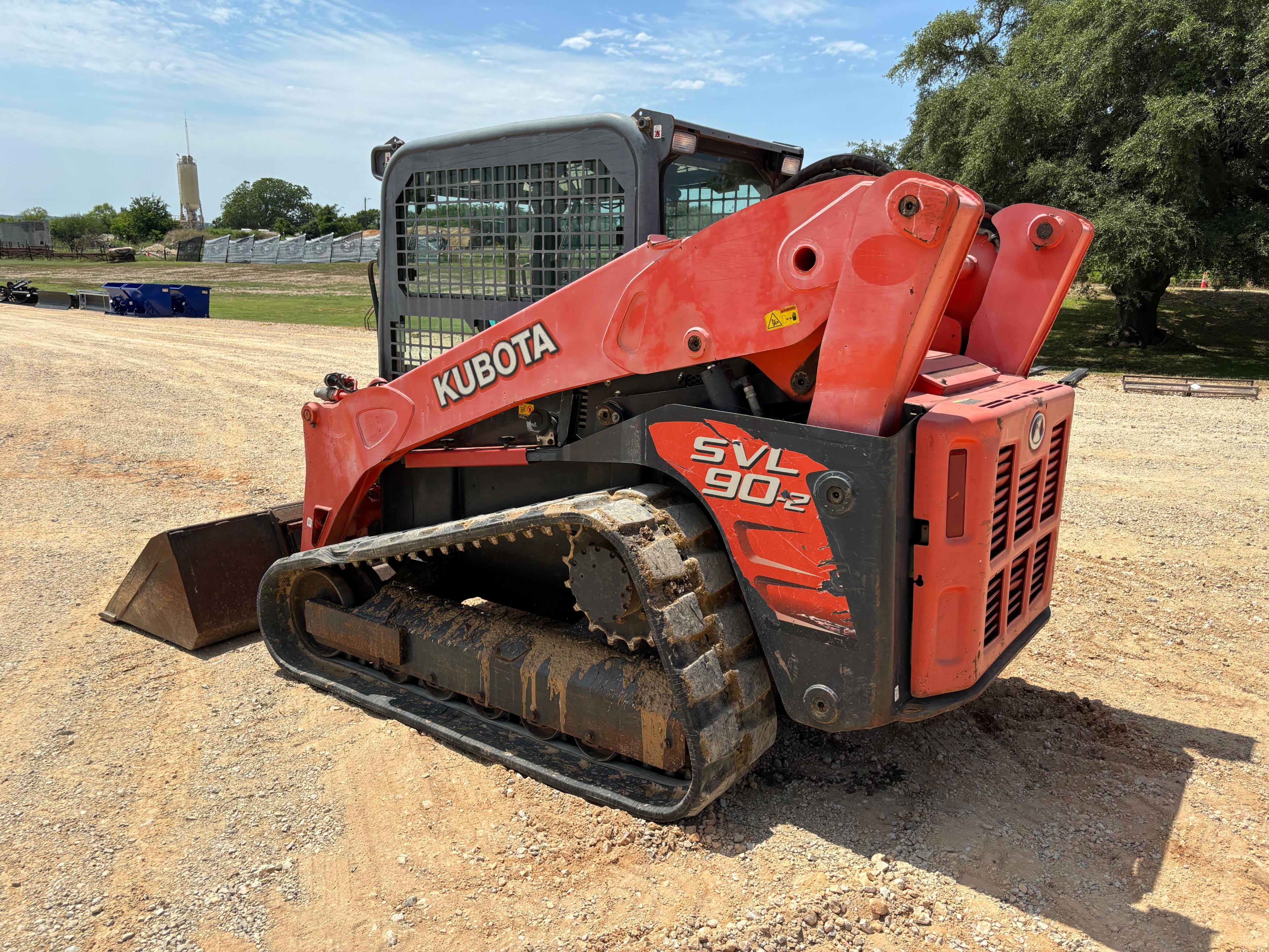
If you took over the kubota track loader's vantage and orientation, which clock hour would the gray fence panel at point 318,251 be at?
The gray fence panel is roughly at 1 o'clock from the kubota track loader.

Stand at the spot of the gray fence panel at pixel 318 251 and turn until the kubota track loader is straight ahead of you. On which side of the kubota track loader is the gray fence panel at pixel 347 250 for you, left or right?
left

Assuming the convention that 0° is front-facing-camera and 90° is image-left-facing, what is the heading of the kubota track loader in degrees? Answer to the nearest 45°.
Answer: approximately 135°

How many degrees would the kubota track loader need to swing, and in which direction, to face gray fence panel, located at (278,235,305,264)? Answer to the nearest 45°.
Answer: approximately 45° to its right

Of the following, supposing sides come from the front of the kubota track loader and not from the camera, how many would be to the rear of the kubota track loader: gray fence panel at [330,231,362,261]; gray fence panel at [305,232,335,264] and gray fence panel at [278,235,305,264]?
0

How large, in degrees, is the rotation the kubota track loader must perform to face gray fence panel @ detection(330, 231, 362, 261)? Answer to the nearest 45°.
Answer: approximately 45° to its right

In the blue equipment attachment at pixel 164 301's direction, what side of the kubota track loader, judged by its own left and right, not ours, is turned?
front

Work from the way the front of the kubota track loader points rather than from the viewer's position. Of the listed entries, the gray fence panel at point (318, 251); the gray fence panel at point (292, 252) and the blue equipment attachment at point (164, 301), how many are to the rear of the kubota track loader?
0
